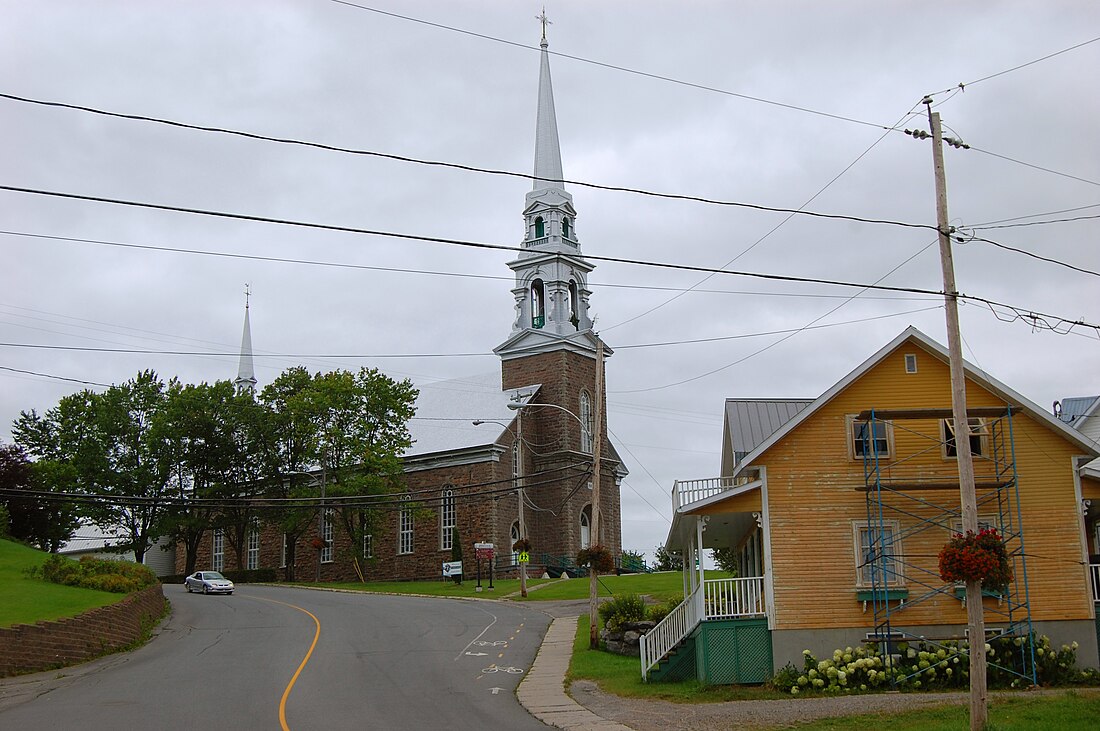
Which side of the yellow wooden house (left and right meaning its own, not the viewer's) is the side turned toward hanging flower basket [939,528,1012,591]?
left

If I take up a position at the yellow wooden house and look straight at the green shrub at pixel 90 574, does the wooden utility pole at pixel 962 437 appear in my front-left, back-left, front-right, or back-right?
back-left

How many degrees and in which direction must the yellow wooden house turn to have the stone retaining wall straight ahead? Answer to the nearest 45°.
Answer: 0° — it already faces it

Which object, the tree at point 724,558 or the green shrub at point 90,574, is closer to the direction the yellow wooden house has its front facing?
the green shrub

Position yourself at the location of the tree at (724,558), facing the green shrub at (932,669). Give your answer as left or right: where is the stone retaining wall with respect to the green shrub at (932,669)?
right

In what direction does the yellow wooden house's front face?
to the viewer's left

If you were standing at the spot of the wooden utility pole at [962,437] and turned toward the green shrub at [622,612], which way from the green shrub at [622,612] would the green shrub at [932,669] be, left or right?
right

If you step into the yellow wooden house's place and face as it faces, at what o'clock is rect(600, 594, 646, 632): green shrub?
The green shrub is roughly at 1 o'clock from the yellow wooden house.

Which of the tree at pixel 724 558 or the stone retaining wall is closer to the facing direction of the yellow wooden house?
the stone retaining wall

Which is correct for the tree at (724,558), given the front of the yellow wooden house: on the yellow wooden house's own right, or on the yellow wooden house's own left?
on the yellow wooden house's own right
